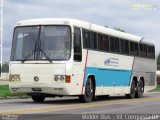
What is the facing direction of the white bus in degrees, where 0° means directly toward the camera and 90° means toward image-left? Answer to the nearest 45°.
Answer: approximately 45°
